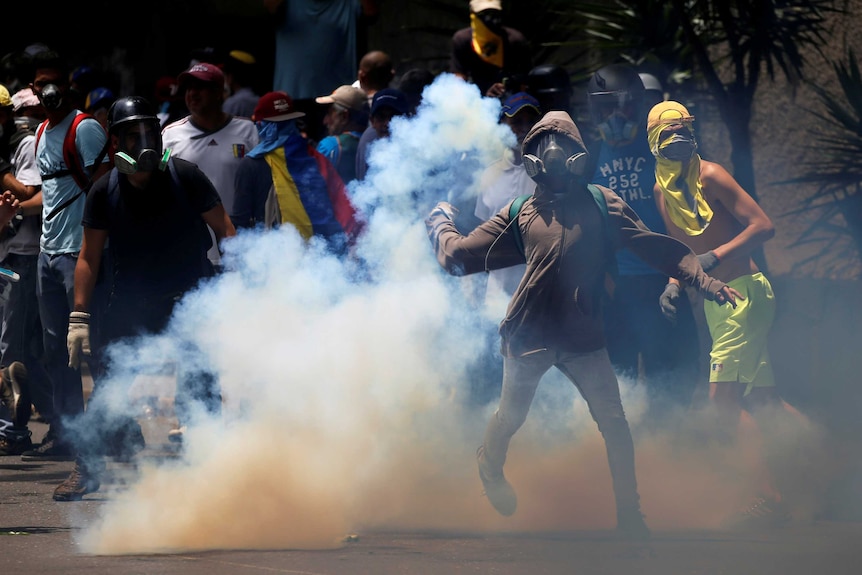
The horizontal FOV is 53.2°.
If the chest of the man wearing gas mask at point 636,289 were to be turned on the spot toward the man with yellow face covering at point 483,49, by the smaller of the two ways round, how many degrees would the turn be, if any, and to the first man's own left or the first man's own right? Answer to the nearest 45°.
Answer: approximately 135° to the first man's own right

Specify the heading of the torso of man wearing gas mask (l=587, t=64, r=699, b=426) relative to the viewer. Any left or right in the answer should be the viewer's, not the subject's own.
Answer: facing the viewer

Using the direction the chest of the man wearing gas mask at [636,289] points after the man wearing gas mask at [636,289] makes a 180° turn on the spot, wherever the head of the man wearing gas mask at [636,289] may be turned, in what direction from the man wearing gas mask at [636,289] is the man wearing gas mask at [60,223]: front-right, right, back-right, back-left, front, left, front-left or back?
left

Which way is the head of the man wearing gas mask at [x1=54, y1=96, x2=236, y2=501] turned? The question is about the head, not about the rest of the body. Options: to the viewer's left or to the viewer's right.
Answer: to the viewer's right

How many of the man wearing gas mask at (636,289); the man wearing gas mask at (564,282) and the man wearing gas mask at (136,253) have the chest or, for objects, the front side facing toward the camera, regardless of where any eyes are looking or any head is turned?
3

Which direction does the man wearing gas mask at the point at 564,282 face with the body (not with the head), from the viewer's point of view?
toward the camera

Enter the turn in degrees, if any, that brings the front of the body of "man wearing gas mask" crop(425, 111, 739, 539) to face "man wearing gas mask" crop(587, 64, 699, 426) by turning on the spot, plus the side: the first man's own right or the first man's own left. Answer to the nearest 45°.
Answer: approximately 180°

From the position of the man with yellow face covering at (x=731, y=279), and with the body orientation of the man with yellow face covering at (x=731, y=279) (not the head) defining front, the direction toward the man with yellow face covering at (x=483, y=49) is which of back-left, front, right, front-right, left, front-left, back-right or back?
right

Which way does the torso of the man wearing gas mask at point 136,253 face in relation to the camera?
toward the camera

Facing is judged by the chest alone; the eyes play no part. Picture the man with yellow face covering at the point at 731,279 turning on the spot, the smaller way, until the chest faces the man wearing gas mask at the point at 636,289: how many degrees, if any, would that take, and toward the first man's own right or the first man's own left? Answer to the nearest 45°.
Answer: approximately 90° to the first man's own right

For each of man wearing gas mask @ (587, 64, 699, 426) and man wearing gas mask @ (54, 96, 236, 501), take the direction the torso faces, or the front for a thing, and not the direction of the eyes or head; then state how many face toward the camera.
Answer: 2
